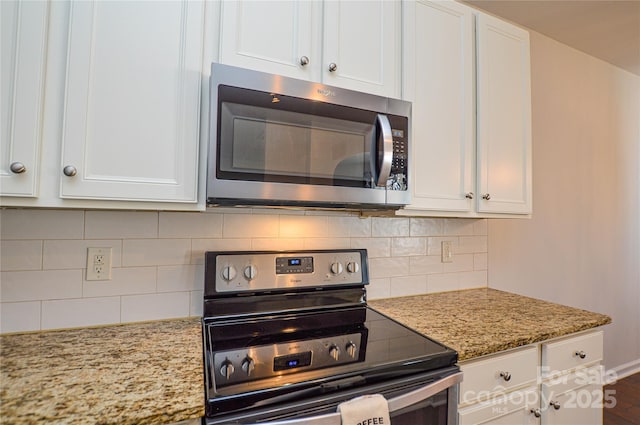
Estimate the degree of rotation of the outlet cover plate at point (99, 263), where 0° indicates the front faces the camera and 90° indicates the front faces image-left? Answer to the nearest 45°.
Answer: approximately 0°

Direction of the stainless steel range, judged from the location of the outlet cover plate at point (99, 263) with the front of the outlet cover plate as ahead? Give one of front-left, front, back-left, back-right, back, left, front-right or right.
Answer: front-left

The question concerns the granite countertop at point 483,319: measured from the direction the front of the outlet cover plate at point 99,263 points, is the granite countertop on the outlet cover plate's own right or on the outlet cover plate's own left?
on the outlet cover plate's own left

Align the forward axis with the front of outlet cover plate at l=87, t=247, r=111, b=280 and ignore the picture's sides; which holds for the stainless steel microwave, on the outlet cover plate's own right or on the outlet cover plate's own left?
on the outlet cover plate's own left

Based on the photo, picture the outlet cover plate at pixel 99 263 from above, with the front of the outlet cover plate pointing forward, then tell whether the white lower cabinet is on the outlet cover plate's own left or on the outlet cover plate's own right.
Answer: on the outlet cover plate's own left
